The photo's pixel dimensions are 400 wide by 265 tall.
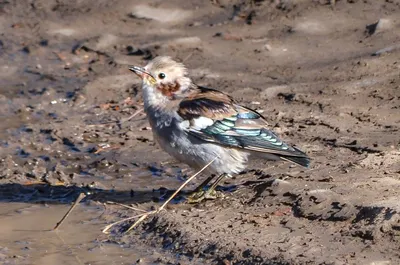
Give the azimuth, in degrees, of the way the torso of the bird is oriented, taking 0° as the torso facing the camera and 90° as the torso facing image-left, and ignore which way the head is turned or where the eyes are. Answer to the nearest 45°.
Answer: approximately 90°
